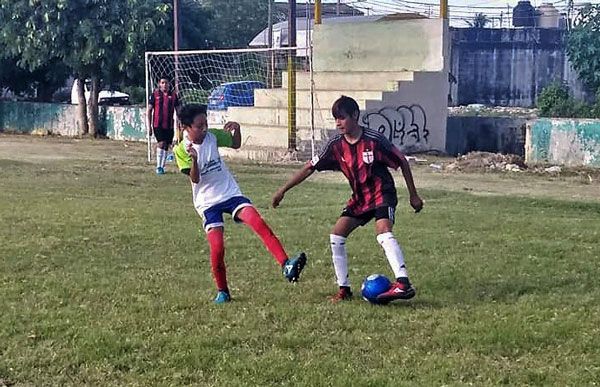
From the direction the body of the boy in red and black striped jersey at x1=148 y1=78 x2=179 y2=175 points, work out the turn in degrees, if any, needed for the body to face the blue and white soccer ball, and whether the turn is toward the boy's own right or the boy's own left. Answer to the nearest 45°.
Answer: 0° — they already face it

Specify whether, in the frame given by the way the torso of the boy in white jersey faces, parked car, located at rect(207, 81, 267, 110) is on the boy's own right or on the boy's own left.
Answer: on the boy's own left

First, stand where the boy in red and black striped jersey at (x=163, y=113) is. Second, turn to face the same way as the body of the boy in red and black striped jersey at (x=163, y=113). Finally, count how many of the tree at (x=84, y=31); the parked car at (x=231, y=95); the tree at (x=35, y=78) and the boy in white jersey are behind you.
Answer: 3

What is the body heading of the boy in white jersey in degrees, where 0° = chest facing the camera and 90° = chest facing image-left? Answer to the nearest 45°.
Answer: approximately 315°

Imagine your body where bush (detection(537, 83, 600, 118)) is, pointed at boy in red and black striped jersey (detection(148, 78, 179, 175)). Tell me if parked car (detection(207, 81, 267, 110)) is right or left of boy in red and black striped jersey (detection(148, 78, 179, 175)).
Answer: right

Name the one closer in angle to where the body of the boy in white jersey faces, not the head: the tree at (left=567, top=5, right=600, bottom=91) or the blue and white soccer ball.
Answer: the blue and white soccer ball

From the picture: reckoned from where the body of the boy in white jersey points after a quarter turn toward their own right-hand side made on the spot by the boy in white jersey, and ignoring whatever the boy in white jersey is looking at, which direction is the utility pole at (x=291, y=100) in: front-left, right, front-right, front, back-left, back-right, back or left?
back-right

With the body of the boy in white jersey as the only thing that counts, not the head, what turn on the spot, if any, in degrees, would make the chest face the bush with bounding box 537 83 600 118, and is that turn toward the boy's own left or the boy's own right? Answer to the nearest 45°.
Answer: approximately 90° to the boy's own left

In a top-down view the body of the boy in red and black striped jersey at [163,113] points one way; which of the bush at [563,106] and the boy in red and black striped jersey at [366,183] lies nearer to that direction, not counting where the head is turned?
the boy in red and black striped jersey

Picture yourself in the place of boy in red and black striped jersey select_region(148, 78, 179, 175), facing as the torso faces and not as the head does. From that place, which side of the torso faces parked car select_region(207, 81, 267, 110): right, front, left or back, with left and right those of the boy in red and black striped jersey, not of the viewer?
back

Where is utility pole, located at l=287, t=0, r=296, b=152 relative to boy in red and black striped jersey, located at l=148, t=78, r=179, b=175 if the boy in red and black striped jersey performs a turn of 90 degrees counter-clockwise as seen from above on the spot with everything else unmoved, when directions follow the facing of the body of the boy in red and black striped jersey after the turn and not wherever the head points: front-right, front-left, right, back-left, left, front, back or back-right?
front-left

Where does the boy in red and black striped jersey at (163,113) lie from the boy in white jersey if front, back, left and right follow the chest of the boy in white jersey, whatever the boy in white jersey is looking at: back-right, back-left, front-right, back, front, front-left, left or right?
back-left

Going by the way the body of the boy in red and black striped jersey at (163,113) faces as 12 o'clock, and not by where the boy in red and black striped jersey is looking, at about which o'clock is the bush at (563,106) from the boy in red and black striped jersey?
The bush is roughly at 8 o'clock from the boy in red and black striped jersey.

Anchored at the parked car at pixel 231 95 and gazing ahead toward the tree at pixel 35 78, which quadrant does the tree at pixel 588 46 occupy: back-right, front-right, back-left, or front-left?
back-right
